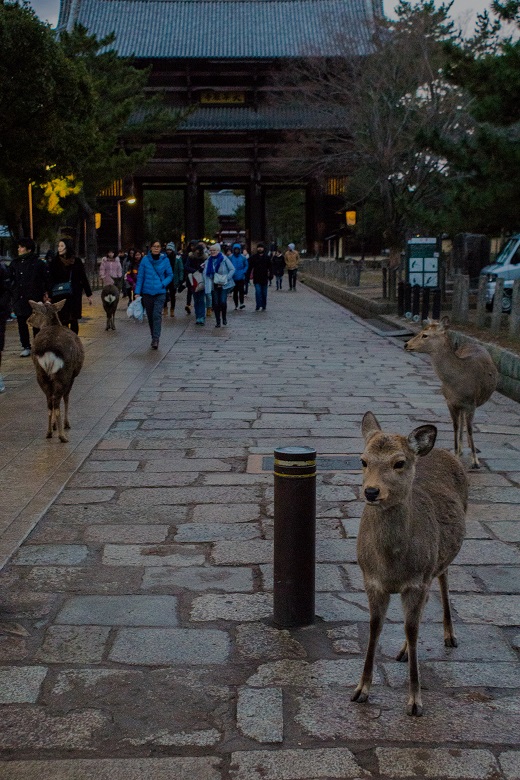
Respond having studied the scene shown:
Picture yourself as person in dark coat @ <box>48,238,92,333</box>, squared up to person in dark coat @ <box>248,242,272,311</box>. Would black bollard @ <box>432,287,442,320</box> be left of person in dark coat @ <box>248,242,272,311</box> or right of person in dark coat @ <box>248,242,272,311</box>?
right

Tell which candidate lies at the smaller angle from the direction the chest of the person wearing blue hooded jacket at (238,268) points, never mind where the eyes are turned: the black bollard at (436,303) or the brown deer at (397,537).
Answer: the brown deer

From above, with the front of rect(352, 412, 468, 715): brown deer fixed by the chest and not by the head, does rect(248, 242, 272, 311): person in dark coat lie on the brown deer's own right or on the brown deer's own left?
on the brown deer's own right

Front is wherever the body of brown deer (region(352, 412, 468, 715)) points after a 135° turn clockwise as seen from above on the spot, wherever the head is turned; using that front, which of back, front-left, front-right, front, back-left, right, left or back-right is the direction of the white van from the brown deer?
front

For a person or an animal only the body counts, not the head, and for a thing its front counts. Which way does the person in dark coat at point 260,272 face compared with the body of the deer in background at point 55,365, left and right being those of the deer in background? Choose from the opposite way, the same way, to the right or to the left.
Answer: the opposite way

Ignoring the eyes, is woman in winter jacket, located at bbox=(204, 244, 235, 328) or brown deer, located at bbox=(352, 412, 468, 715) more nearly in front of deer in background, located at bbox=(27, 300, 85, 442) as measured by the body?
the woman in winter jacket

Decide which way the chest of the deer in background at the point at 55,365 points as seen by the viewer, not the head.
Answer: away from the camera

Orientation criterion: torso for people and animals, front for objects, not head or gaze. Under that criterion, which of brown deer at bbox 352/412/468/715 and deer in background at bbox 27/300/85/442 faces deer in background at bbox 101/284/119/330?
deer in background at bbox 27/300/85/442

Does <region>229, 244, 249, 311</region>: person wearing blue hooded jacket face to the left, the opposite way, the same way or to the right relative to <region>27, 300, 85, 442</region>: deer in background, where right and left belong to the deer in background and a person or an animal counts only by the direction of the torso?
the opposite way

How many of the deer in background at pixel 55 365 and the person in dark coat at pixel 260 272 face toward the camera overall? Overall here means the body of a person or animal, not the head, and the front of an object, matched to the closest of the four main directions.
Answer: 1

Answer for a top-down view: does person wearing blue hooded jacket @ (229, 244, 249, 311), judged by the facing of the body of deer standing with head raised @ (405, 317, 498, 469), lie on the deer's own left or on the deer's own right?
on the deer's own right

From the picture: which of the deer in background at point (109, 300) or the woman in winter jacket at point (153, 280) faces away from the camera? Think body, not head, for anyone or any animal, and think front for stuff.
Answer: the deer in background

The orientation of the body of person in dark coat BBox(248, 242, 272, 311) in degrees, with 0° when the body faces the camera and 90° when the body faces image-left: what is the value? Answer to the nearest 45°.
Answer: approximately 0°

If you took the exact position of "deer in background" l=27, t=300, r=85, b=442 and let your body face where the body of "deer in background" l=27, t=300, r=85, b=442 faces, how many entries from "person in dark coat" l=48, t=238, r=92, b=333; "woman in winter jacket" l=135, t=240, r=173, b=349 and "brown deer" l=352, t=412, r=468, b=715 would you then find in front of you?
2
